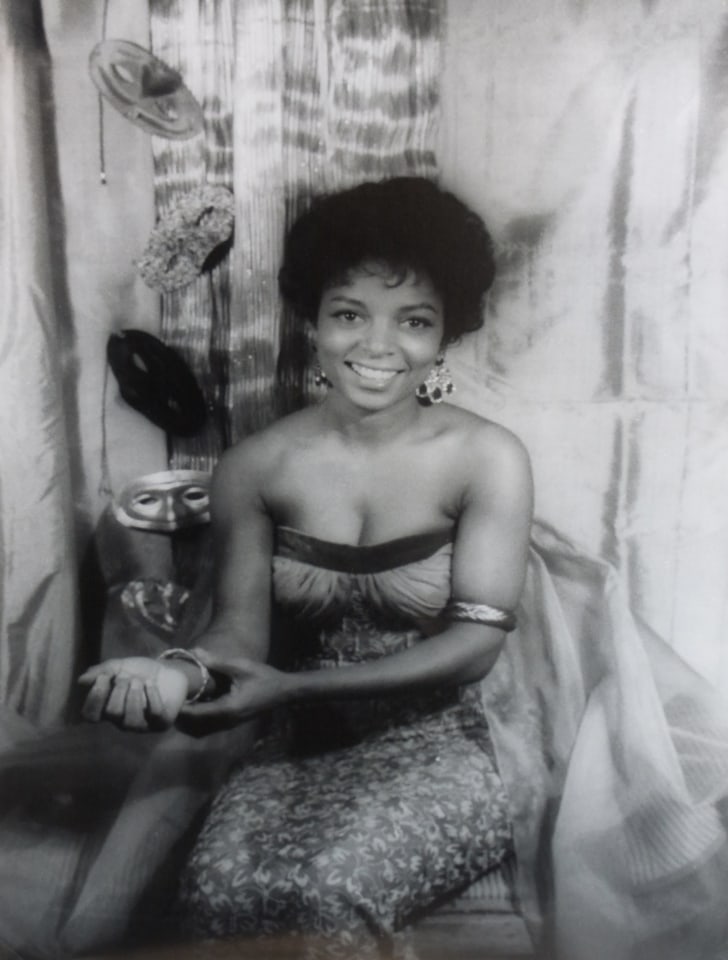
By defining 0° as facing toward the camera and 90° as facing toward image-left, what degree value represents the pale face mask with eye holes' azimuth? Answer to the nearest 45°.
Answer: approximately 0°

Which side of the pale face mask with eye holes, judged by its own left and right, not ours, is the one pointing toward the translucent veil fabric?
left
